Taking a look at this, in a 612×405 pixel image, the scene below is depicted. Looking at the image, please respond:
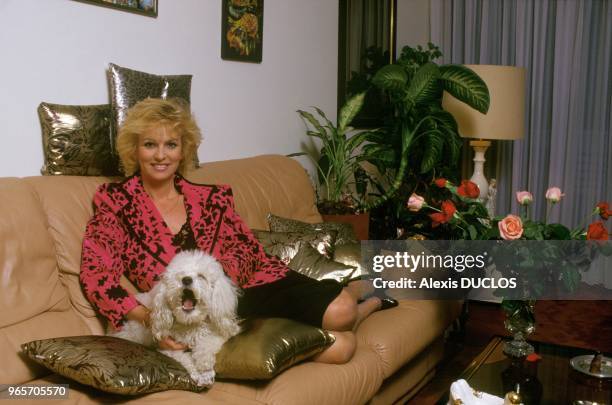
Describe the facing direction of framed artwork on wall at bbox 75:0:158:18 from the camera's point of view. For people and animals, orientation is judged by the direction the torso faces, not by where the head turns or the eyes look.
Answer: facing the viewer and to the right of the viewer

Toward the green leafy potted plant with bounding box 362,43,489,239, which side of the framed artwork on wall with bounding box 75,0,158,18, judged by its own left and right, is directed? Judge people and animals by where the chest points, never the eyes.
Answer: left

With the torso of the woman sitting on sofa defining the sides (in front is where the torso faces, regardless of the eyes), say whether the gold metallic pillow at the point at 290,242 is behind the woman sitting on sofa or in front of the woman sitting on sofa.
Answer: behind

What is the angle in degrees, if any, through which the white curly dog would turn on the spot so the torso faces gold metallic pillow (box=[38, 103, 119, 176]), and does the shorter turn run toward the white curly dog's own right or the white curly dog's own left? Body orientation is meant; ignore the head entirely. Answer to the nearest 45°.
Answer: approximately 135° to the white curly dog's own right

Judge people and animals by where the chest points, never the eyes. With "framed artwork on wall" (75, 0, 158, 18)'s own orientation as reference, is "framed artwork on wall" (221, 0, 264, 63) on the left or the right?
on its left

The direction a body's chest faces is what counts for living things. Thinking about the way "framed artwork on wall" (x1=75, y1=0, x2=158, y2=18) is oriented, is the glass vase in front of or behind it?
in front

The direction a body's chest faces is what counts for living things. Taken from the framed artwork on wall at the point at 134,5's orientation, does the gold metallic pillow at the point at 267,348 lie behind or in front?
in front

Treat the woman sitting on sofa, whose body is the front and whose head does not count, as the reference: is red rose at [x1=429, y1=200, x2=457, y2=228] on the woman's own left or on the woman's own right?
on the woman's own left

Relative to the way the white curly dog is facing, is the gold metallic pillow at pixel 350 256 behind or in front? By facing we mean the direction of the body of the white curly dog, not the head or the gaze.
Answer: behind

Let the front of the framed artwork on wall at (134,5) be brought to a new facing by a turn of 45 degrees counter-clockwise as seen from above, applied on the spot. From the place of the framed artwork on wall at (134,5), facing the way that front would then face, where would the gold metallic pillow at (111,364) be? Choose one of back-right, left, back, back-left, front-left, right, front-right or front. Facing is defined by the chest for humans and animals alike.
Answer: right

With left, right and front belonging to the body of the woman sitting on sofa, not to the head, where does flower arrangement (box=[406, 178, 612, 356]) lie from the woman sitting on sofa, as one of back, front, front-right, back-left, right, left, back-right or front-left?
left

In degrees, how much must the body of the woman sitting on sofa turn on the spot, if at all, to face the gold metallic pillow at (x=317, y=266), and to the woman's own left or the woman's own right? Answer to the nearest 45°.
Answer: approximately 135° to the woman's own left

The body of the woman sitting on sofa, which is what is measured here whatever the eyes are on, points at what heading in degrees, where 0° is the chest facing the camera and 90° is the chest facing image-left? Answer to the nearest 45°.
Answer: approximately 0°
